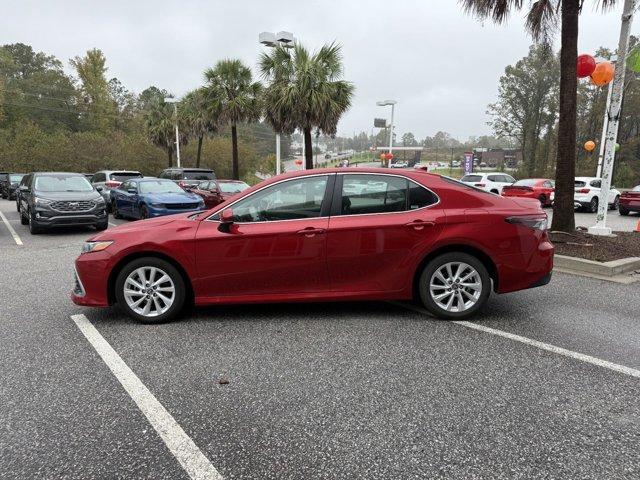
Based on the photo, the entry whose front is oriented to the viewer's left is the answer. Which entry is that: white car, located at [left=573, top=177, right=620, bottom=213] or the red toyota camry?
the red toyota camry

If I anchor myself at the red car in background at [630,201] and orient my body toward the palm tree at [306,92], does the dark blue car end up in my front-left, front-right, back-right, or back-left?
front-left

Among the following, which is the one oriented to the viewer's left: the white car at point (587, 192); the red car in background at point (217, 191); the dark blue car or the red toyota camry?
the red toyota camry

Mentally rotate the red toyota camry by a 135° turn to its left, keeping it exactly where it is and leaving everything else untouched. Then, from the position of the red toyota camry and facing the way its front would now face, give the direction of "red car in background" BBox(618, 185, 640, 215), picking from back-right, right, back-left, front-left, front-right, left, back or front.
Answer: left

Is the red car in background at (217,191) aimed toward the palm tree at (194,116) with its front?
no

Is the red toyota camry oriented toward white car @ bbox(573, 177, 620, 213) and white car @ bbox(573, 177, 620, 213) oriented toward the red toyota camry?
no

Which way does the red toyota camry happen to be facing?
to the viewer's left

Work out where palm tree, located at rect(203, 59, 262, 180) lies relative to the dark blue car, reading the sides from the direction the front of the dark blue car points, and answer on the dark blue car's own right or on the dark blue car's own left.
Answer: on the dark blue car's own left

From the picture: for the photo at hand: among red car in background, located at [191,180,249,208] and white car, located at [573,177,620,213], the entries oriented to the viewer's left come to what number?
0

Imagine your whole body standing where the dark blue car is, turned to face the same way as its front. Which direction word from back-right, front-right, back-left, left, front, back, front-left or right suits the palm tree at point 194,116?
back-left

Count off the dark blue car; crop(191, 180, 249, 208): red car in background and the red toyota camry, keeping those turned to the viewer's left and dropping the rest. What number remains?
1

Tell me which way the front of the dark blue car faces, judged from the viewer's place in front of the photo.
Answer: facing the viewer and to the right of the viewer

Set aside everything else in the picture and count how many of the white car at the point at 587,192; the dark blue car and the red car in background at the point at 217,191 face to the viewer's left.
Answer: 0

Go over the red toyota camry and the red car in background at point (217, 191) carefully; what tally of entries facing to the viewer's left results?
1

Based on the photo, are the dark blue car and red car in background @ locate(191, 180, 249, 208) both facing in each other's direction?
no
